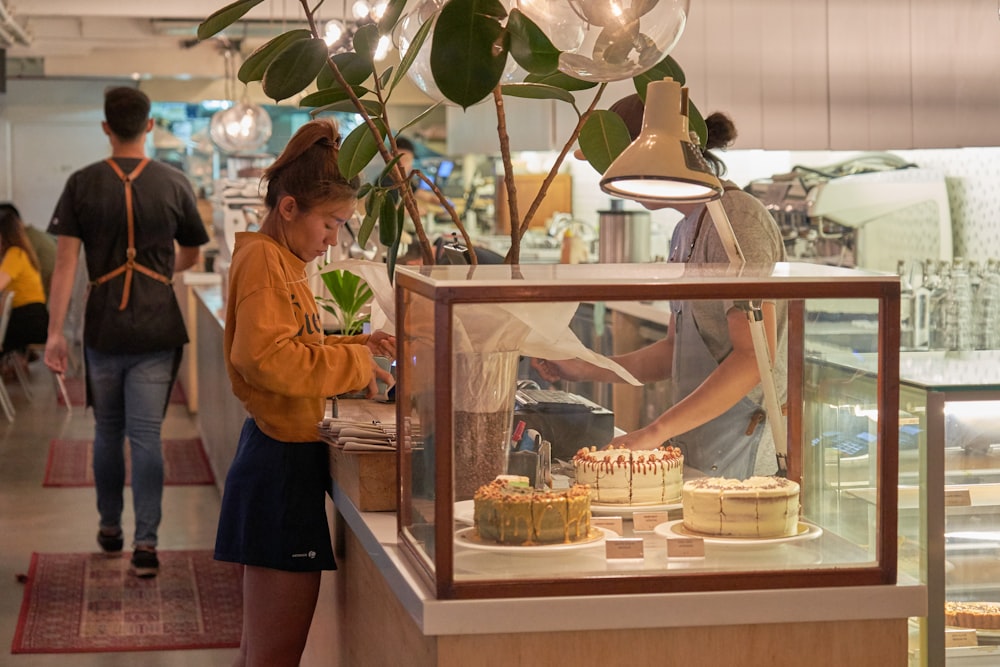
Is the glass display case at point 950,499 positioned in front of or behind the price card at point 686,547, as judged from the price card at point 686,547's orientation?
behind

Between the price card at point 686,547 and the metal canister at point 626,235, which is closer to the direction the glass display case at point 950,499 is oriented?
the price card

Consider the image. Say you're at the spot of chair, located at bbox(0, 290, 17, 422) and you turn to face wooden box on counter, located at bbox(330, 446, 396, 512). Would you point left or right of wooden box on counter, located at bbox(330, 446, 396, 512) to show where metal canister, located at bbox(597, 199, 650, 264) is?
left

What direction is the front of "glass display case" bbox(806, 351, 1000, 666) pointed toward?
toward the camera

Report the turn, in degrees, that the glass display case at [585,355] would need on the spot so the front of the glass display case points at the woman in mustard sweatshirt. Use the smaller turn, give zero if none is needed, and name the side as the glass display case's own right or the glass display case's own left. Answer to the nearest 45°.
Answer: approximately 135° to the glass display case's own right

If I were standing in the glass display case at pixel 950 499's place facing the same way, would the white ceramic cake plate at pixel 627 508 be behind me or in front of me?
in front

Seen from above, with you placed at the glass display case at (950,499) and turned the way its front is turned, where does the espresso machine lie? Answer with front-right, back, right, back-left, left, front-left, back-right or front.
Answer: back

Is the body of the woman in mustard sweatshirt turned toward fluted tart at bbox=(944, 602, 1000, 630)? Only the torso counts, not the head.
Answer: yes

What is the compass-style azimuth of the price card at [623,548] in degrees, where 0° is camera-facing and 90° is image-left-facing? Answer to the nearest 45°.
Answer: approximately 0°

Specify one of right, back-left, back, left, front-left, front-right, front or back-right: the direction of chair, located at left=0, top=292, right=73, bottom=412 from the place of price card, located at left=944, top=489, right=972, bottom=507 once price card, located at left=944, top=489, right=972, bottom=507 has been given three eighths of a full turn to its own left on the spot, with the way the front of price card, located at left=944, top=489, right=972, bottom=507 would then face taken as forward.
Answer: left
